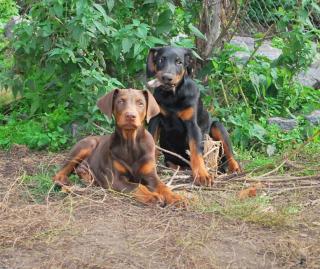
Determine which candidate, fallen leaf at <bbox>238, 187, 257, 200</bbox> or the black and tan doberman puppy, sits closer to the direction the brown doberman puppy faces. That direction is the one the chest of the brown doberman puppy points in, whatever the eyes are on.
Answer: the fallen leaf

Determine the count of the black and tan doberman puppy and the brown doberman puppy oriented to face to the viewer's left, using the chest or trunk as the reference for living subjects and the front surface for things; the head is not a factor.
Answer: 0

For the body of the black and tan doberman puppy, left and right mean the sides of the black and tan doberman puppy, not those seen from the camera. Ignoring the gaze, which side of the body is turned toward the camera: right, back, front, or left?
front

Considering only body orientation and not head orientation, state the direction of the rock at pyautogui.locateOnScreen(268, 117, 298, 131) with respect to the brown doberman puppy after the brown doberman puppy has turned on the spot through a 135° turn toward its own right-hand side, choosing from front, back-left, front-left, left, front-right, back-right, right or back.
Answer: back-right

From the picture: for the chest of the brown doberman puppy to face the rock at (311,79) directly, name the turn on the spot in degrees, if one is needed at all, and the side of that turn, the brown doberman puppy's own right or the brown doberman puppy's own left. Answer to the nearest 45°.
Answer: approximately 90° to the brown doberman puppy's own left

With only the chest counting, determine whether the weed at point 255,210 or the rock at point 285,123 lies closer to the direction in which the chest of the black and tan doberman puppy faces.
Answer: the weed

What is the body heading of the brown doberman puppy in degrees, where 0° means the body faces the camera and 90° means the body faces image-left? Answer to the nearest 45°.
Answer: approximately 315°

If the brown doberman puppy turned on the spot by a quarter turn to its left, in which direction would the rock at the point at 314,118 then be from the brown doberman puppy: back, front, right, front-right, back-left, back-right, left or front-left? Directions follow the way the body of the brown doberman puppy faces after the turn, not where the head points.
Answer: front

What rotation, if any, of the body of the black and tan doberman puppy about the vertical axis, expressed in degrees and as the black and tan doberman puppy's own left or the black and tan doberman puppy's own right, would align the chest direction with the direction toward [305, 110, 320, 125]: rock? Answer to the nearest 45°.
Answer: approximately 135° to the black and tan doberman puppy's own left

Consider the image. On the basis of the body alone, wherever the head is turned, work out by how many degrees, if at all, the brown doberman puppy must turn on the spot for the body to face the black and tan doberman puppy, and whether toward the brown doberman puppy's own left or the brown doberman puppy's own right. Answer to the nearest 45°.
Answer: approximately 90° to the brown doberman puppy's own left
